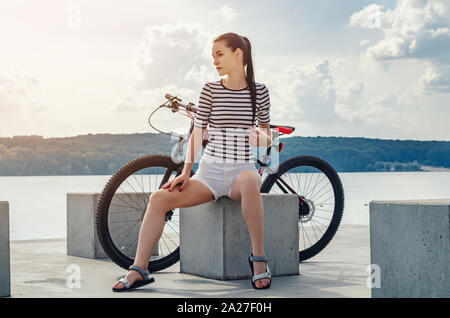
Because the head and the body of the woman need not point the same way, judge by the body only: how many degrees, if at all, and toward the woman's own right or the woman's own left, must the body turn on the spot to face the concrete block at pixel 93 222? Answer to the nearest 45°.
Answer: approximately 135° to the woman's own right

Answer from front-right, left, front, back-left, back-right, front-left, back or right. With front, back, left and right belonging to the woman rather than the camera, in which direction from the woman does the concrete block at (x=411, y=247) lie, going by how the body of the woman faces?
front-left

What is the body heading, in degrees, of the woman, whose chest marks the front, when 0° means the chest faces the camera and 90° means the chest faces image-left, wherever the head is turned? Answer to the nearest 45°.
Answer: approximately 0°

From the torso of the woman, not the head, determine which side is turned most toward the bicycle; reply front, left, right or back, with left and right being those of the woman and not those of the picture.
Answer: back

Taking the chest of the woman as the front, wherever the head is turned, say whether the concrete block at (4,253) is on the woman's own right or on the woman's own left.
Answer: on the woman's own right
